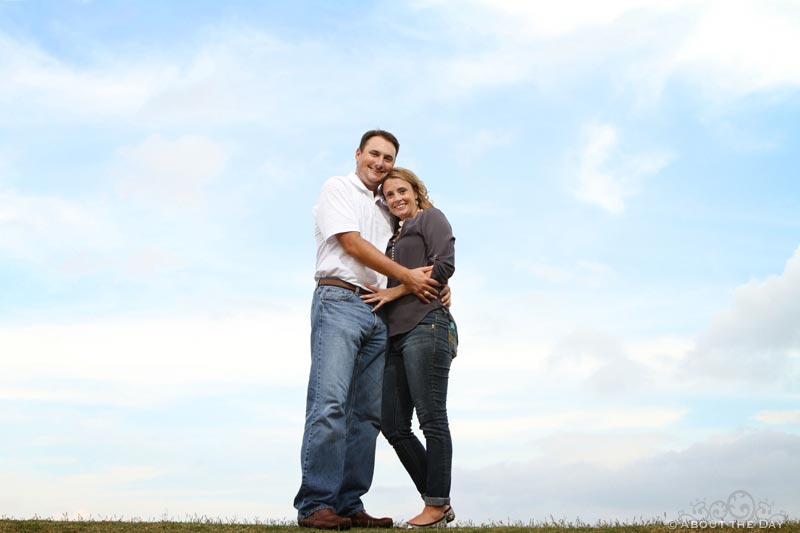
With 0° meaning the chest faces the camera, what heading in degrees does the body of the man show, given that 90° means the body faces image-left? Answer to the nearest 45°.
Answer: approximately 315°

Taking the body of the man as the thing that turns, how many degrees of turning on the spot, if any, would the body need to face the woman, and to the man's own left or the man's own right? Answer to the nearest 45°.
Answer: approximately 45° to the man's own left

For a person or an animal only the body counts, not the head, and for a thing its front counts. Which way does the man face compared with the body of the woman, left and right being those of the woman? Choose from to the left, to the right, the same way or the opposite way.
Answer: to the left

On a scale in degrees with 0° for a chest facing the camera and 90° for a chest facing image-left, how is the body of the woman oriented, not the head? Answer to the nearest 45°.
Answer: approximately 45°

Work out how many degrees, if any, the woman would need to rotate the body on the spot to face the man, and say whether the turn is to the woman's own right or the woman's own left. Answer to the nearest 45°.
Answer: approximately 45° to the woman's own right
